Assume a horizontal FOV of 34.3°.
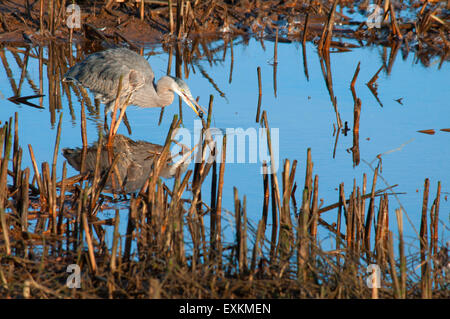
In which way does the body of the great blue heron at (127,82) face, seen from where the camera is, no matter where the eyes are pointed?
to the viewer's right

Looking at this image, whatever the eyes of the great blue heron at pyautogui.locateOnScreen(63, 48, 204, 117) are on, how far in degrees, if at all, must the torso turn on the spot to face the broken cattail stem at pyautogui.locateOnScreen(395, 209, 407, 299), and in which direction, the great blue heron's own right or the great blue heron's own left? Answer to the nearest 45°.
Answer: approximately 90° to the great blue heron's own right
